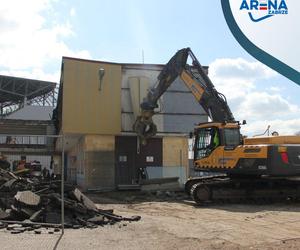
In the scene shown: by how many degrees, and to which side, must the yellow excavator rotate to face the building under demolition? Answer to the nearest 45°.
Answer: approximately 45° to its right

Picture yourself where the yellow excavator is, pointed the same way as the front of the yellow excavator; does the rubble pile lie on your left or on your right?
on your left

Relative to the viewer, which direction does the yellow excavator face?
to the viewer's left
